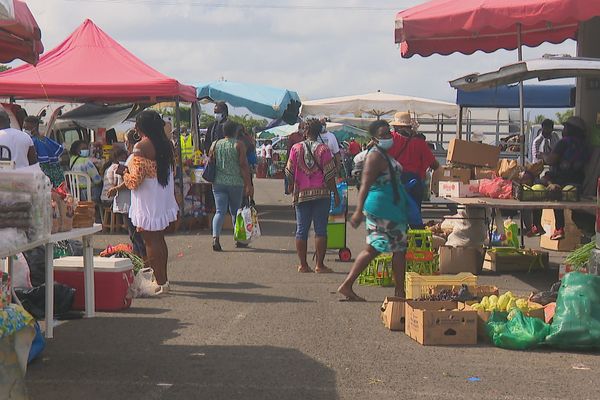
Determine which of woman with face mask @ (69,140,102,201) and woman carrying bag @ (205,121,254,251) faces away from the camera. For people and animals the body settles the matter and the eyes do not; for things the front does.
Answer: the woman carrying bag

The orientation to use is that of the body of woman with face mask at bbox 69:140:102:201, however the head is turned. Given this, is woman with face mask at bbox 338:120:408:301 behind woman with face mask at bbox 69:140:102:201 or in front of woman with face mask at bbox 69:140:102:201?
in front

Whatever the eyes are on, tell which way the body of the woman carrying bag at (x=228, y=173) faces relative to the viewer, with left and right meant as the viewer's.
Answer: facing away from the viewer

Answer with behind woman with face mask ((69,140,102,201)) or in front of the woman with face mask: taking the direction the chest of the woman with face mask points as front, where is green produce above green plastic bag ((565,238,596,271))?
in front

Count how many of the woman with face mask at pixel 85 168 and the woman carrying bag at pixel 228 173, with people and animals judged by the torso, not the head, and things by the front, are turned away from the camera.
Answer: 1

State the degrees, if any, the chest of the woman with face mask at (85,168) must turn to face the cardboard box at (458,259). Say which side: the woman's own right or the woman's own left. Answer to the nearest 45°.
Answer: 0° — they already face it

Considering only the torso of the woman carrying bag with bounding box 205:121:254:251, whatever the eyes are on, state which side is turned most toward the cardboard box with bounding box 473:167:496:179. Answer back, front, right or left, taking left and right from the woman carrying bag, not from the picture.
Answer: right

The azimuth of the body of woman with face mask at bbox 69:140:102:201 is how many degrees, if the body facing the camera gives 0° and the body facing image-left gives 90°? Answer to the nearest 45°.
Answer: approximately 315°

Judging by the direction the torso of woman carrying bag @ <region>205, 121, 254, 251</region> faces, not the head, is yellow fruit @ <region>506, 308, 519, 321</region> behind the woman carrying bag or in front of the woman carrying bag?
behind
